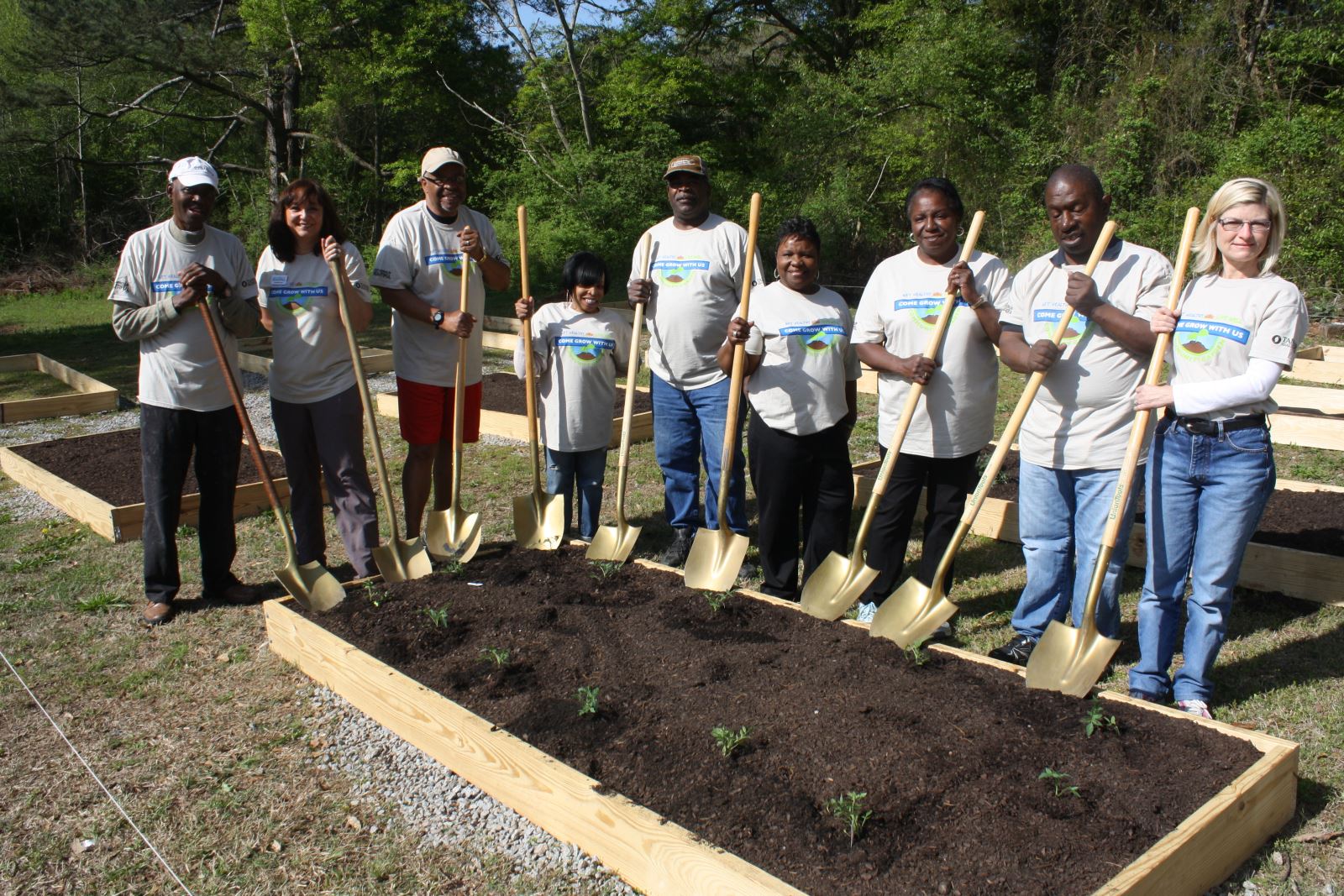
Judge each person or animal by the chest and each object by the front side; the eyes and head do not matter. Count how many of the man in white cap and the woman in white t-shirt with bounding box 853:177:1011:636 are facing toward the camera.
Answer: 2

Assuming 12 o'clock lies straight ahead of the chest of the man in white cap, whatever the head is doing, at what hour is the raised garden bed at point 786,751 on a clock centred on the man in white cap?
The raised garden bed is roughly at 11 o'clock from the man in white cap.

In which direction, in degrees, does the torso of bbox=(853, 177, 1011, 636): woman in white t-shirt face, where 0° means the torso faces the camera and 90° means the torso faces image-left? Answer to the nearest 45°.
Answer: approximately 0°

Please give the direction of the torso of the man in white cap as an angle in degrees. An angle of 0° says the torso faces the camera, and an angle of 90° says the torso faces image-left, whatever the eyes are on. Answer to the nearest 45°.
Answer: approximately 0°
